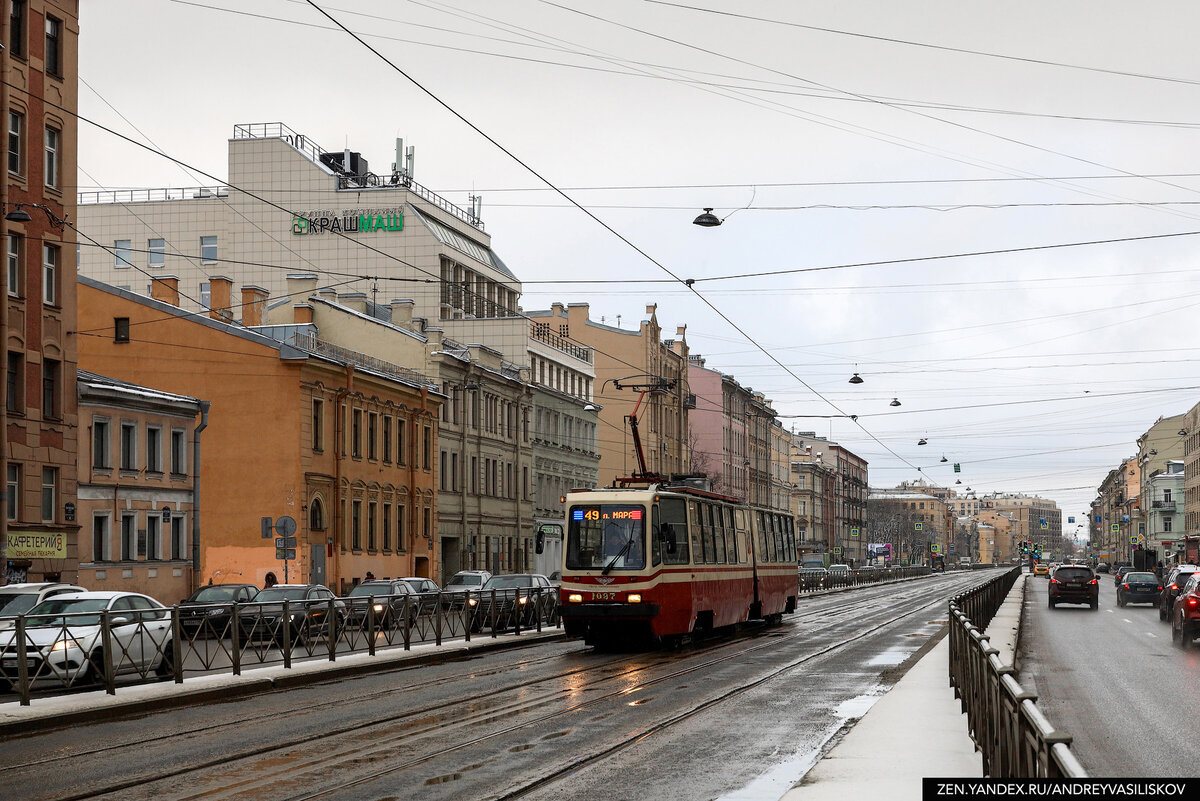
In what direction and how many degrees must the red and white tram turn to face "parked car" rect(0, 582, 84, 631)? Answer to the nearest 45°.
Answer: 0° — it already faces it

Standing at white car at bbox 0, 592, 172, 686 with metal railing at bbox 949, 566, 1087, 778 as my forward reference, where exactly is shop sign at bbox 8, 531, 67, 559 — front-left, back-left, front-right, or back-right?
back-left

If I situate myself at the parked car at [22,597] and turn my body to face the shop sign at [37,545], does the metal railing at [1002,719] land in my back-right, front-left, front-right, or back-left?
back-right
